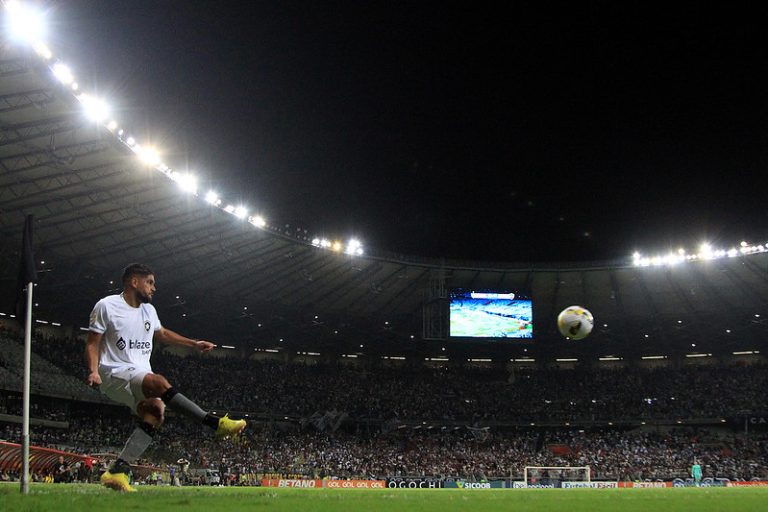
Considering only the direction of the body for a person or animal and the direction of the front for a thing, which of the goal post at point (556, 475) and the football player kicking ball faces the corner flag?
the goal post

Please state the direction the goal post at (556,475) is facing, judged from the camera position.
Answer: facing the viewer

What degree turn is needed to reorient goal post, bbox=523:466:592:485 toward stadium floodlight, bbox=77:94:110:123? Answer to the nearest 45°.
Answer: approximately 45° to its right

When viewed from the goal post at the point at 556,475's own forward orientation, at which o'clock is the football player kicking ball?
The football player kicking ball is roughly at 12 o'clock from the goal post.

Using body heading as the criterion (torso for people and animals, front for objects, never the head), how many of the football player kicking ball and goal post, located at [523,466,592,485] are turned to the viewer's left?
0

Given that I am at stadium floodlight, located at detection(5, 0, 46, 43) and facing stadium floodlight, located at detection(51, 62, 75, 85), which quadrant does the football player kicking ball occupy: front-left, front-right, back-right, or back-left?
back-right

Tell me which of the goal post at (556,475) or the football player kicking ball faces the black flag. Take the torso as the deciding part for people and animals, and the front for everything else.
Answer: the goal post

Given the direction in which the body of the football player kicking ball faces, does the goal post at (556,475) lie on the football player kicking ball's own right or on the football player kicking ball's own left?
on the football player kicking ball's own left

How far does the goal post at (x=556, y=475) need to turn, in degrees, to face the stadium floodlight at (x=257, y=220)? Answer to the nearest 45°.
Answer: approximately 45° to its right

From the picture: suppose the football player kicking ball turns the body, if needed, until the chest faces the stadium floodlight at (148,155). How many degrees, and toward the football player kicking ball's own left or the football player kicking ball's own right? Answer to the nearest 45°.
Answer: approximately 135° to the football player kicking ball's own left

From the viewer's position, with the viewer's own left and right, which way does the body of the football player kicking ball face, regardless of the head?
facing the viewer and to the right of the viewer

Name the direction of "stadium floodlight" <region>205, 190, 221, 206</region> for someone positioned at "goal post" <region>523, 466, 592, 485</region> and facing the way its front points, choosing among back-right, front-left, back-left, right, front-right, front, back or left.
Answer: front-right

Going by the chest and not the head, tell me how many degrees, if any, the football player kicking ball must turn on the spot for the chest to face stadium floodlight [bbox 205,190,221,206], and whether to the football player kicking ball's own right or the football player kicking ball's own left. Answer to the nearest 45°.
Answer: approximately 135° to the football player kicking ball's own left

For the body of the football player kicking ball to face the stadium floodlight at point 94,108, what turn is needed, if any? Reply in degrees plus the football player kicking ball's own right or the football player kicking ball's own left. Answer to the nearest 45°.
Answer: approximately 135° to the football player kicking ball's own left
